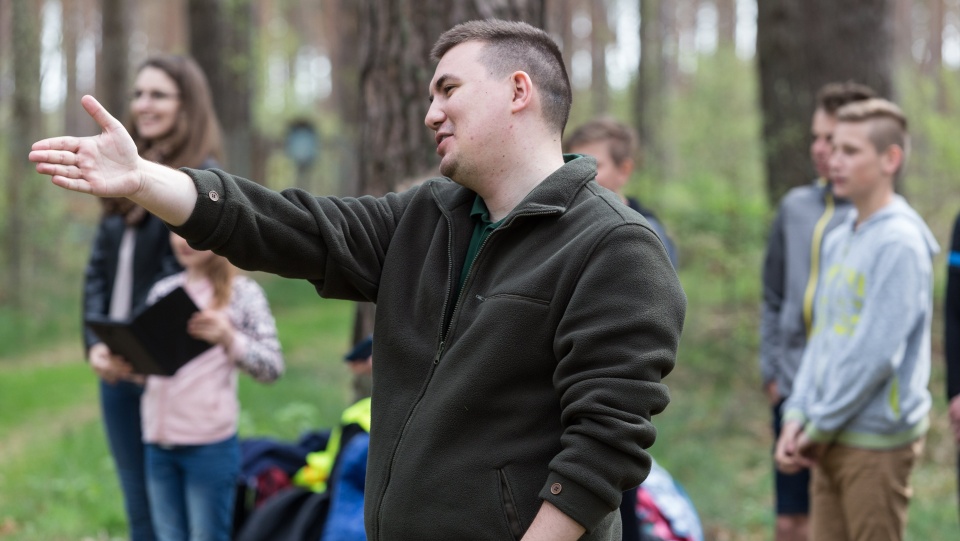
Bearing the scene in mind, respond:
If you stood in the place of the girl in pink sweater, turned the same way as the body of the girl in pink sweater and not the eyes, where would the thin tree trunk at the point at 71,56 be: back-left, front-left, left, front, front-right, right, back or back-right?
back-right

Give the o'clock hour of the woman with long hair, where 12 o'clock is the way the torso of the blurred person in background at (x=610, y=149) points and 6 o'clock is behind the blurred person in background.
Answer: The woman with long hair is roughly at 1 o'clock from the blurred person in background.

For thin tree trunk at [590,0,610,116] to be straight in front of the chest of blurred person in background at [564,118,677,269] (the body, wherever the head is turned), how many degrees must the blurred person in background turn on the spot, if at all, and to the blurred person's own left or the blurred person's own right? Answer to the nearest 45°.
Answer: approximately 135° to the blurred person's own right

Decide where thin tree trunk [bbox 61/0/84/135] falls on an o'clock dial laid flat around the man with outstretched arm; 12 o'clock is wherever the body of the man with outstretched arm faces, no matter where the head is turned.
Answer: The thin tree trunk is roughly at 4 o'clock from the man with outstretched arm.

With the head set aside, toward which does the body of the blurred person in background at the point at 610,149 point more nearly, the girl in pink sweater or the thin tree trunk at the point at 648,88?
the girl in pink sweater
